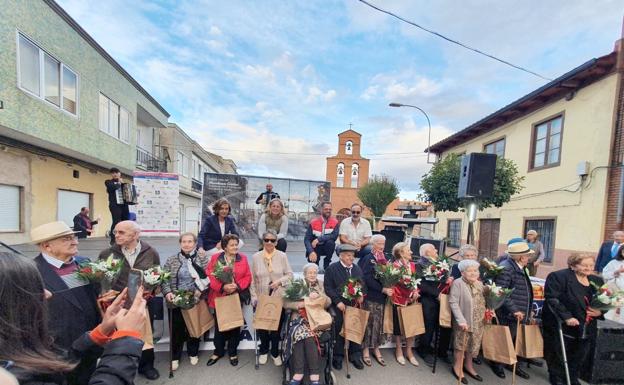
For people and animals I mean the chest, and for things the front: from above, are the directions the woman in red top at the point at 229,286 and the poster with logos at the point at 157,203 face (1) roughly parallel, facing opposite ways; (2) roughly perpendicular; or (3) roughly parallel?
roughly parallel

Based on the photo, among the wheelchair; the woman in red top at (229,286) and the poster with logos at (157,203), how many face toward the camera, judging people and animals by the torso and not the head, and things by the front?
3

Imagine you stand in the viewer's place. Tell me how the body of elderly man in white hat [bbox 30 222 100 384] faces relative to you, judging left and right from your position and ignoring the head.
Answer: facing the viewer and to the right of the viewer

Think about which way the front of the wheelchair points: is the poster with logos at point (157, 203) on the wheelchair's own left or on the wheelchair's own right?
on the wheelchair's own right

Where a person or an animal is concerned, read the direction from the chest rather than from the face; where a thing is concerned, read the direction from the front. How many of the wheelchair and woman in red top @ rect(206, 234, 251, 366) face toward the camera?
2

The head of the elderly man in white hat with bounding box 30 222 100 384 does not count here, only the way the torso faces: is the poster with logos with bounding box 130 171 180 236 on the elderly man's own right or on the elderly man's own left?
on the elderly man's own left

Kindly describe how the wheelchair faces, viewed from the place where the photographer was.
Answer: facing the viewer

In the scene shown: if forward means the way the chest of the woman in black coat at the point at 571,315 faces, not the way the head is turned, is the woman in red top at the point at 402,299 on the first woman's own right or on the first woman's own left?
on the first woman's own right

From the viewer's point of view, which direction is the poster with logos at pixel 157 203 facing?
toward the camera

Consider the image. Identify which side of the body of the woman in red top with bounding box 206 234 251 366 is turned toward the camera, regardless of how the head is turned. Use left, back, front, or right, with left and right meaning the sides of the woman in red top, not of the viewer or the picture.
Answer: front

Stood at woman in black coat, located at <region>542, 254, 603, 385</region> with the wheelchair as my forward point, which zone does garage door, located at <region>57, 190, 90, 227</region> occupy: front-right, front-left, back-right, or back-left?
front-right

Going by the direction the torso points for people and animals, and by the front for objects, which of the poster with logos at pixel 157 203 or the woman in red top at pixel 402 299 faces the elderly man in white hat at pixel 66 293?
the poster with logos

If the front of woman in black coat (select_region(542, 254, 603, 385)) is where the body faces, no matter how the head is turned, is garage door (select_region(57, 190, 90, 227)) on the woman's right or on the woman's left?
on the woman's right

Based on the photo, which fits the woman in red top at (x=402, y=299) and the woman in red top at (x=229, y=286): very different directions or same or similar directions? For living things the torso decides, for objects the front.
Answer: same or similar directions

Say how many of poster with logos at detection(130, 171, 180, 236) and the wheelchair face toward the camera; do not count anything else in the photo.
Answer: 2

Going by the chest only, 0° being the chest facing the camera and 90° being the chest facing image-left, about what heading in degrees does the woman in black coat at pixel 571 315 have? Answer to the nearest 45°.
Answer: approximately 315°

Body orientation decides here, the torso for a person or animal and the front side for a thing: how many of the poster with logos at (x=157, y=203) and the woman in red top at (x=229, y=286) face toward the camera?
2
